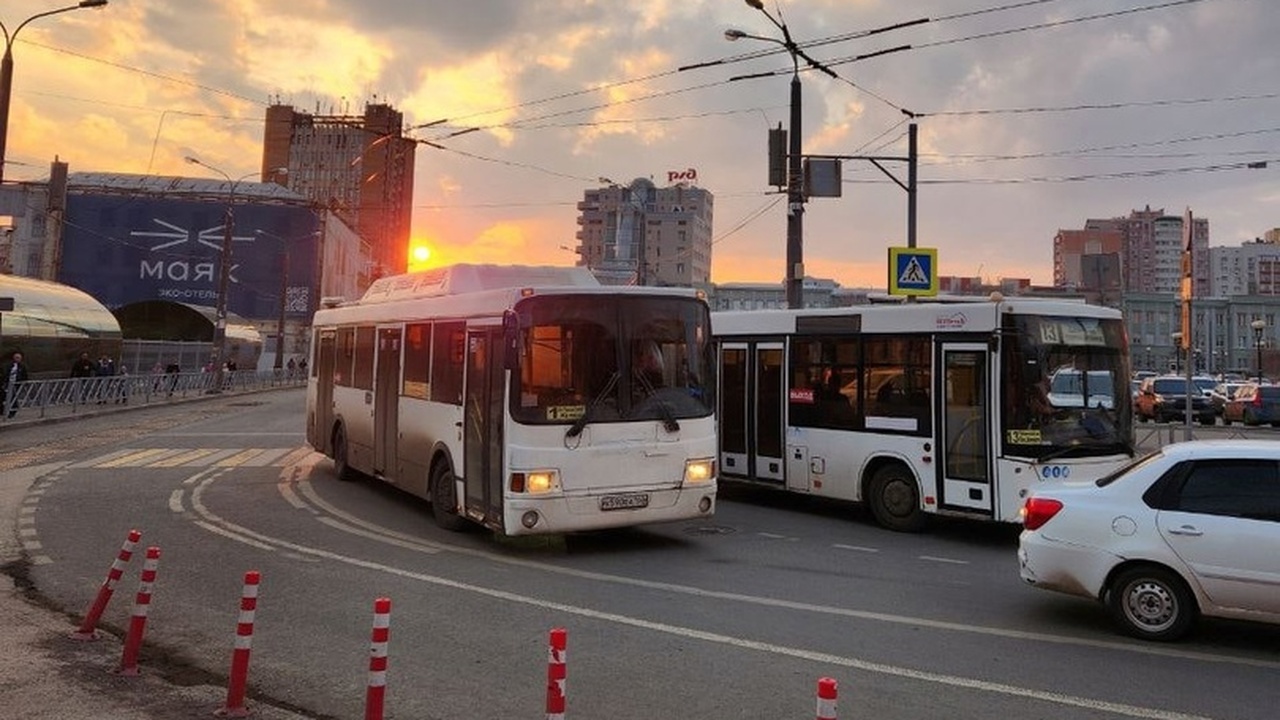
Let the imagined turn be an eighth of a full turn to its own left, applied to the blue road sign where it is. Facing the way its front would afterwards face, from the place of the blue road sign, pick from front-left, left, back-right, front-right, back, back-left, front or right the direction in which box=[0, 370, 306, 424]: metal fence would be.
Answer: back-right

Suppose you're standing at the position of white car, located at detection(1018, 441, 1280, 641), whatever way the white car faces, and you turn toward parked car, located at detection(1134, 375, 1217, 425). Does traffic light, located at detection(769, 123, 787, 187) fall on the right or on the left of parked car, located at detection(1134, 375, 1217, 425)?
left

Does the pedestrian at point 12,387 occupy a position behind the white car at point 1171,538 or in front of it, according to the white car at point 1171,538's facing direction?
behind

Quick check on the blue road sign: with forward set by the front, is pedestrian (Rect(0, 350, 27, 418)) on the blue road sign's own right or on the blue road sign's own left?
on the blue road sign's own right

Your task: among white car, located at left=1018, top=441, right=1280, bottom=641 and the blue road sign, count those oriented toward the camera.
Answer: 1

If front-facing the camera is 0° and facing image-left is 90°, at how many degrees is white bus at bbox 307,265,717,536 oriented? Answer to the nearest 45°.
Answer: approximately 315°

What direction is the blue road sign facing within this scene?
toward the camera

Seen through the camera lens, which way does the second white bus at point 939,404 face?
facing the viewer and to the right of the viewer

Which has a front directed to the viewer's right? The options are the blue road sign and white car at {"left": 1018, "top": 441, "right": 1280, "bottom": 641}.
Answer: the white car

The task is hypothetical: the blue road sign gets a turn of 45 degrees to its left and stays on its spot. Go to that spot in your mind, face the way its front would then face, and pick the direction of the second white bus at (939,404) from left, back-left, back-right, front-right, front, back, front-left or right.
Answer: front-right

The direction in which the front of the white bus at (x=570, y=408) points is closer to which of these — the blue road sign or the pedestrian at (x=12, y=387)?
the blue road sign

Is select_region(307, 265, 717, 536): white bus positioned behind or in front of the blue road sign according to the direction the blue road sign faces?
in front

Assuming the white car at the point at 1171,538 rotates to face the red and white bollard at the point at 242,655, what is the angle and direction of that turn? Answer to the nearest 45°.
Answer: approximately 135° to its right

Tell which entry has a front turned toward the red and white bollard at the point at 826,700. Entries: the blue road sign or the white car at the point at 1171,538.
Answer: the blue road sign

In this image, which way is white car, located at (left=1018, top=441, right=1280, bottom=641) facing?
to the viewer's right

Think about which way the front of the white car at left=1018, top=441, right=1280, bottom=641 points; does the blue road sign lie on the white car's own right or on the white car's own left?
on the white car's own left

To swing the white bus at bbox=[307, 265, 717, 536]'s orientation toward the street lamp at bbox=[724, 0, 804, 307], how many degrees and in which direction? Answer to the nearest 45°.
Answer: approximately 90° to its left

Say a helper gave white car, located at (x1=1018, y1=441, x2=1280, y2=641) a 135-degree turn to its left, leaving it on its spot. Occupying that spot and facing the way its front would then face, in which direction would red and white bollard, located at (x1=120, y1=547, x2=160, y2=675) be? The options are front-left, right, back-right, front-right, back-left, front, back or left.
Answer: left
